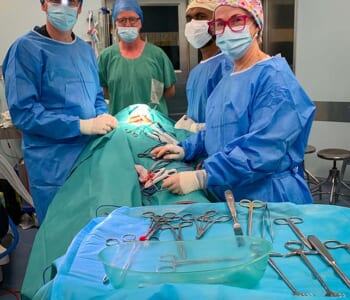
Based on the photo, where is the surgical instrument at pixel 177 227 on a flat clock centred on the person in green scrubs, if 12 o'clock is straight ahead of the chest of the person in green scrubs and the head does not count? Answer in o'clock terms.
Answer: The surgical instrument is roughly at 12 o'clock from the person in green scrubs.

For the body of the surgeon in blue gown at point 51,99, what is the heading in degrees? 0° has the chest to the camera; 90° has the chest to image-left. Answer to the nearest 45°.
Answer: approximately 315°

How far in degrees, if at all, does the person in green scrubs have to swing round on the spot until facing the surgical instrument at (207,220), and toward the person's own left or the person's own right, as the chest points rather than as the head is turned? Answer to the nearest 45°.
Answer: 0° — they already face it

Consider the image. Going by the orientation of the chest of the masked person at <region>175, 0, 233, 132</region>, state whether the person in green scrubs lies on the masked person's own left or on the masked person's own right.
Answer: on the masked person's own right

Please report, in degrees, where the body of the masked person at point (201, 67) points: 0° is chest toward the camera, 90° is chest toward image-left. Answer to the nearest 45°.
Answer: approximately 45°

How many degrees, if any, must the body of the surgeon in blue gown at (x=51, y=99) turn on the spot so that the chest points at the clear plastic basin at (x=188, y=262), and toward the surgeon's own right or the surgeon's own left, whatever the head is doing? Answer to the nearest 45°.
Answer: approximately 45° to the surgeon's own right

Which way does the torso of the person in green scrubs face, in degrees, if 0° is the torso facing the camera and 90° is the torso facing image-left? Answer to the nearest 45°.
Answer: approximately 0°
